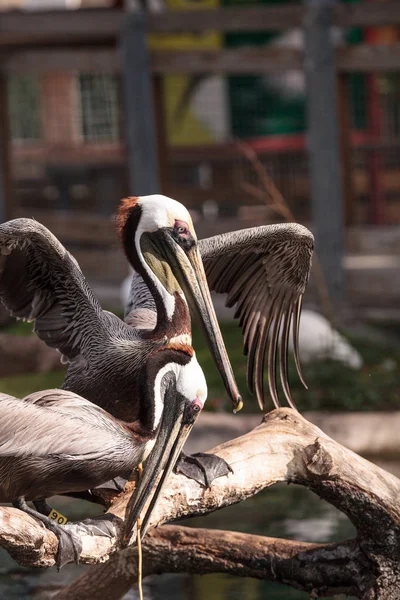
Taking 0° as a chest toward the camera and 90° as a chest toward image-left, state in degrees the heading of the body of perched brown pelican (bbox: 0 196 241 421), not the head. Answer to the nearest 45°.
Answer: approximately 315°

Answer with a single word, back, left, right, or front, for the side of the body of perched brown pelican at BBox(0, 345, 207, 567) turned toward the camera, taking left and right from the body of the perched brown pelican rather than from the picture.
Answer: right

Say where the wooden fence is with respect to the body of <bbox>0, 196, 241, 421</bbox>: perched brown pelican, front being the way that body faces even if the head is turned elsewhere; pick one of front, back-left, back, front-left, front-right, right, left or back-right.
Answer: back-left
